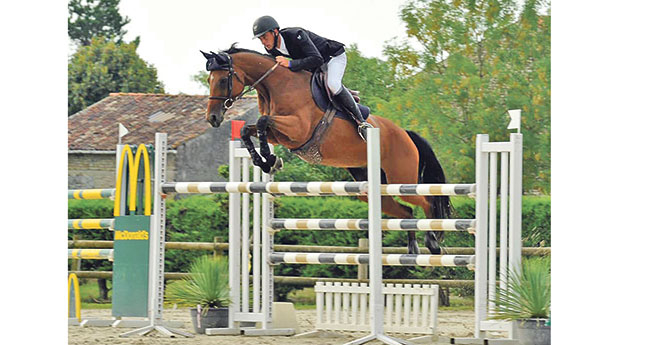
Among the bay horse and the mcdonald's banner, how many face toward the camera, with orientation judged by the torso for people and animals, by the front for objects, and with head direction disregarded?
1

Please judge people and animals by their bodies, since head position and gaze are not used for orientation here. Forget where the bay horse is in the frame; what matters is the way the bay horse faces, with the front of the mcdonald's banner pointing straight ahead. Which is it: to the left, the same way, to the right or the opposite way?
to the right

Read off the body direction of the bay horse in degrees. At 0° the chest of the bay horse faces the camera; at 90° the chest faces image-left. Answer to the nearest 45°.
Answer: approximately 90°

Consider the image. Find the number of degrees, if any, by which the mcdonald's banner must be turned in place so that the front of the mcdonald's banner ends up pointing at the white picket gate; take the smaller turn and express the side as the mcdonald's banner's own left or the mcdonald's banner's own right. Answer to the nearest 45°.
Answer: approximately 45° to the mcdonald's banner's own left

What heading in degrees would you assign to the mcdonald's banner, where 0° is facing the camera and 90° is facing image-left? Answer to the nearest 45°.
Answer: approximately 0°

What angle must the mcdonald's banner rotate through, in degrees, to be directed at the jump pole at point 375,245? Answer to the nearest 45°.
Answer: approximately 45° to its left

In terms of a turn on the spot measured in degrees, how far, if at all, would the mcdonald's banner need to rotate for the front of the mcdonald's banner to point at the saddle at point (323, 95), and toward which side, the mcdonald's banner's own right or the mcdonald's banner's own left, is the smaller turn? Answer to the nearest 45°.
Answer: approximately 90° to the mcdonald's banner's own left

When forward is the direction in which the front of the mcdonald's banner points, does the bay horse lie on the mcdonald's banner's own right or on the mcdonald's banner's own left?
on the mcdonald's banner's own left
